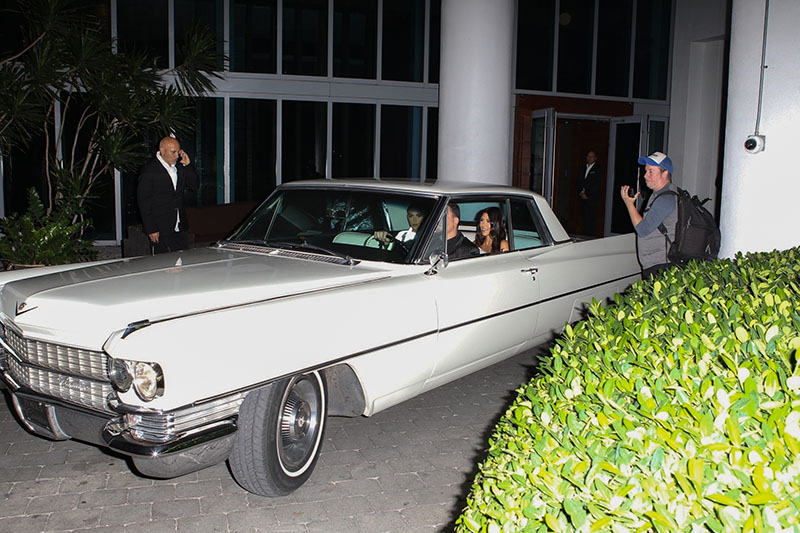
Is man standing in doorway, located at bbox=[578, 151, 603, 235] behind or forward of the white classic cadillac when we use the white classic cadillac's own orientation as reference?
behind

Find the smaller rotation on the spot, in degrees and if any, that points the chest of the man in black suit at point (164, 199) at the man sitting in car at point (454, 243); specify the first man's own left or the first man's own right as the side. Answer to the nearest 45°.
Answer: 0° — they already face them

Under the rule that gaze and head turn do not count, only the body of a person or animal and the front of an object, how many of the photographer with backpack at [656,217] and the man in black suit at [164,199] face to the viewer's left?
1

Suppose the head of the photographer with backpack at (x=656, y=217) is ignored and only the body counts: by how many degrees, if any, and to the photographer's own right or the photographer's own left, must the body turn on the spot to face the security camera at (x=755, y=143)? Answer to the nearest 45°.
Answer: approximately 135° to the photographer's own right

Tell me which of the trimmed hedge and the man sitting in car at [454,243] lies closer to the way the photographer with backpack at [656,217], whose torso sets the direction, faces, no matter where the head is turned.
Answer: the man sitting in car

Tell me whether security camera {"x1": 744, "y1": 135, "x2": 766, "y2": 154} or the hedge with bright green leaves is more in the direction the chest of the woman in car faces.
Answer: the hedge with bright green leaves

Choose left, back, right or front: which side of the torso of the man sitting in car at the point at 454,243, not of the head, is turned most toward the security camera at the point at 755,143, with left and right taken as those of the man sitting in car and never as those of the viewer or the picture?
back

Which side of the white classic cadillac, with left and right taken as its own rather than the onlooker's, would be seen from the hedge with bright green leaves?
left

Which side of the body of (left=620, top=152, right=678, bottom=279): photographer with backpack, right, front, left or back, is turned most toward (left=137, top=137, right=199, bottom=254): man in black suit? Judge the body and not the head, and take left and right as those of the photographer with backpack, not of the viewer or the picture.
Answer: front

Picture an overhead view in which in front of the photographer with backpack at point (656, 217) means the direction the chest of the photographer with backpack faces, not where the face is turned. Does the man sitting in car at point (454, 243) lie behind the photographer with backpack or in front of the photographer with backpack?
in front

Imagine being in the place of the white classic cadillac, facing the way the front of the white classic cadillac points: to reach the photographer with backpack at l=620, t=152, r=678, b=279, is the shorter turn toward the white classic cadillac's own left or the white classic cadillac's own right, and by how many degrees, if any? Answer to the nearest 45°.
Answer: approximately 180°

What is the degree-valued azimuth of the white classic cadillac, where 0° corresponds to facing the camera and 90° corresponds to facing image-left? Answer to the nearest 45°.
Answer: approximately 45°

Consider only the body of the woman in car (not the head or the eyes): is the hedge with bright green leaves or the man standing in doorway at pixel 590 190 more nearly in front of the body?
the hedge with bright green leaves

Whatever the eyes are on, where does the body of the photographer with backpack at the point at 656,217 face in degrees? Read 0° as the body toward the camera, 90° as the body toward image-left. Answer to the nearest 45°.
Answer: approximately 90°
